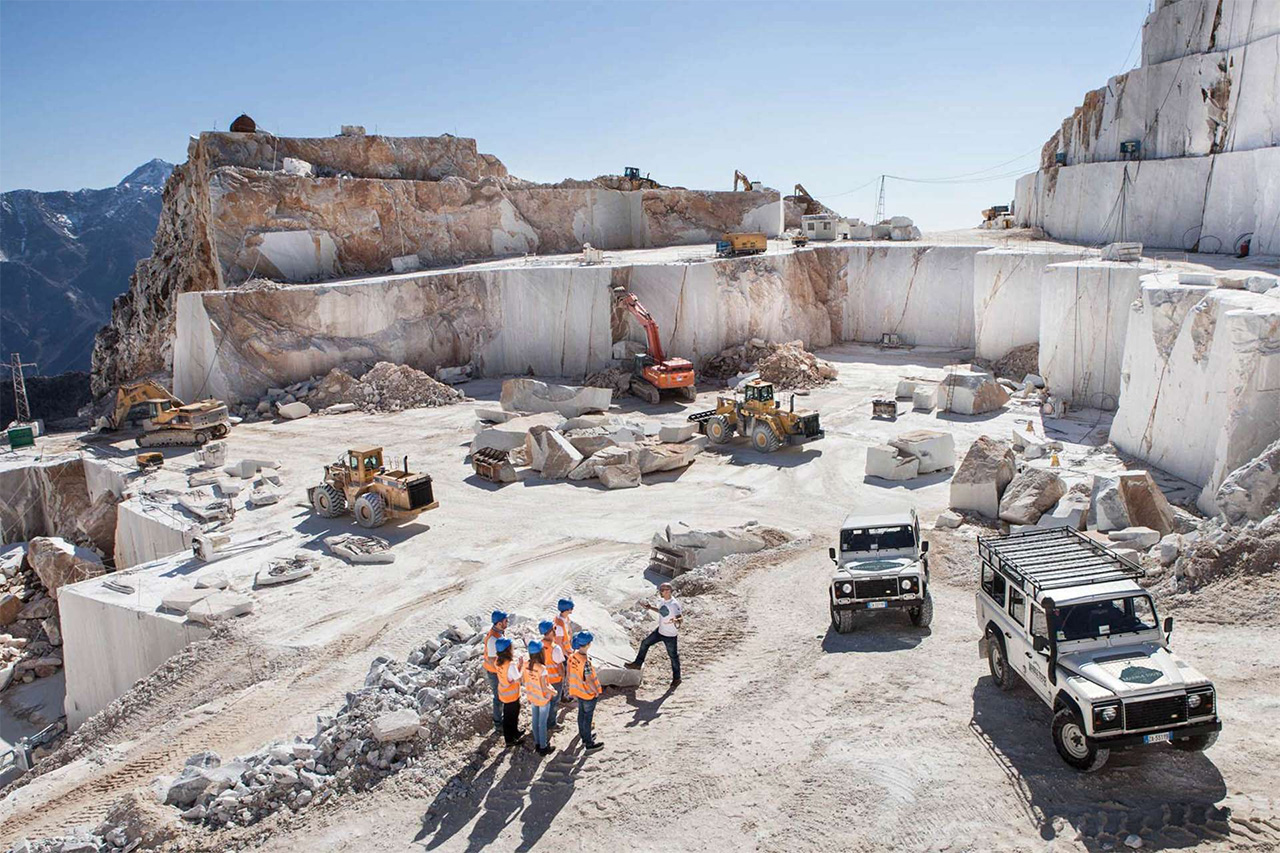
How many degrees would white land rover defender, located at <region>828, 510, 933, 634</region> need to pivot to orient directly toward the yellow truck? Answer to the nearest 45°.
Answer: approximately 180°

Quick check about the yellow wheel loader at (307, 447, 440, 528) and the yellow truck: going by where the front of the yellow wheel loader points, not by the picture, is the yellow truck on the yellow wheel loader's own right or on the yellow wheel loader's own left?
on the yellow wheel loader's own right

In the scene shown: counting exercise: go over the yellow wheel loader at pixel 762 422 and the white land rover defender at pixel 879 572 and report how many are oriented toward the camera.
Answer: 1

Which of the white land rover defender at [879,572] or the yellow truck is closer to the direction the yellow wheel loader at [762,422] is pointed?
the yellow truck

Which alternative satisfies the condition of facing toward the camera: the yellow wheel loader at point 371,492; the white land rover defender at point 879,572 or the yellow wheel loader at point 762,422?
the white land rover defender

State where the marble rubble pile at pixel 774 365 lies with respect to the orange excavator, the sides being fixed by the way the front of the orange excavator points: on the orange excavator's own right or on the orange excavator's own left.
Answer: on the orange excavator's own right

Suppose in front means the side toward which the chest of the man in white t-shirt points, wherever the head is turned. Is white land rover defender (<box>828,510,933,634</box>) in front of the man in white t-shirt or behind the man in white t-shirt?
behind

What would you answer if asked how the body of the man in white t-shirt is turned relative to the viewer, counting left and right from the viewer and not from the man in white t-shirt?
facing the viewer and to the left of the viewer

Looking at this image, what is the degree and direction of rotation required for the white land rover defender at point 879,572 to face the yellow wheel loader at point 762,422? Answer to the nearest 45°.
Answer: approximately 180°

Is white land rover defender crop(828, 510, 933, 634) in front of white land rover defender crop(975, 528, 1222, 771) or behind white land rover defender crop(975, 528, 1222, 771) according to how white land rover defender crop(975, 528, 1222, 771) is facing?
behind

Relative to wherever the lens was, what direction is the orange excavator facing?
facing away from the viewer and to the left of the viewer

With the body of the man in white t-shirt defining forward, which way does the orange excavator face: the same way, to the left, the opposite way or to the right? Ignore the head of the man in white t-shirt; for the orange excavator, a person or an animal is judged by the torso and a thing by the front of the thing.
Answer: to the right

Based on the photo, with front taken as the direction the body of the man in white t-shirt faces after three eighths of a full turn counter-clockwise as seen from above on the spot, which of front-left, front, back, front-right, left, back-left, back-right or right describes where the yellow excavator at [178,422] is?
back-left

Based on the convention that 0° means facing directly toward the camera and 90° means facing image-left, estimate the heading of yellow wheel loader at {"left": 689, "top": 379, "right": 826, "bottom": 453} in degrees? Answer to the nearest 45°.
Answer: approximately 135°

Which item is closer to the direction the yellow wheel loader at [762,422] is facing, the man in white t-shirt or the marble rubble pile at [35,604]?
the marble rubble pile

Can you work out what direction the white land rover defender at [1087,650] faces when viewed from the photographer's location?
facing the viewer and to the right of the viewer

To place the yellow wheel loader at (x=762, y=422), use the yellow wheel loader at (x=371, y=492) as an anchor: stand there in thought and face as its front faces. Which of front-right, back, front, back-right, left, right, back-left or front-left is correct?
back-right

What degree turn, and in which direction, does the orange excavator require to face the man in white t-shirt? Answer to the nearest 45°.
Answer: approximately 135° to its left
